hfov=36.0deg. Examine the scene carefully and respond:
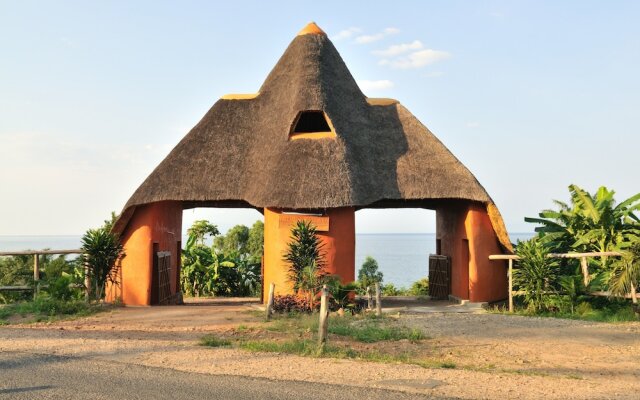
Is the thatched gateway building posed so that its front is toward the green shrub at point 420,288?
no

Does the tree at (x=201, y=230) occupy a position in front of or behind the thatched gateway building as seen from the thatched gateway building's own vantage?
behind

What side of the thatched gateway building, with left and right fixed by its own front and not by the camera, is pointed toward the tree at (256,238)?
back

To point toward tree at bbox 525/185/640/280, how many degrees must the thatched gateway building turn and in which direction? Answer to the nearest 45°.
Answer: approximately 90° to its left

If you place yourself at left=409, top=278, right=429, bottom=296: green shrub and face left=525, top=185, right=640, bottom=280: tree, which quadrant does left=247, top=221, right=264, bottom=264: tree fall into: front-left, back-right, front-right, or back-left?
back-right

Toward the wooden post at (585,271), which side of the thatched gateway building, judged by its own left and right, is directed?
left

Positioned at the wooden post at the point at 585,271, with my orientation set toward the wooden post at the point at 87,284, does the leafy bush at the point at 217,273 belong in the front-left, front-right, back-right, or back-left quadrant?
front-right

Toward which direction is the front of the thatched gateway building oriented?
toward the camera

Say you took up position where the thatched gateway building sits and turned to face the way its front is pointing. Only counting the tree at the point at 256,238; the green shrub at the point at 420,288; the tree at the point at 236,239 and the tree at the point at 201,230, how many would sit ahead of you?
0

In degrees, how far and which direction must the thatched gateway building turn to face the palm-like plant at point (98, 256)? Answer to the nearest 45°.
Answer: approximately 90° to its right

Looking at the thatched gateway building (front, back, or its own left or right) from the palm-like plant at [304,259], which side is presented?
front

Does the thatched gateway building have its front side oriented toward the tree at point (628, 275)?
no

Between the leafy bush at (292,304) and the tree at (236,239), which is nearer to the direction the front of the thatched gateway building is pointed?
the leafy bush

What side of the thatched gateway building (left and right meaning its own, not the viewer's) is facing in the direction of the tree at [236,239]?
back

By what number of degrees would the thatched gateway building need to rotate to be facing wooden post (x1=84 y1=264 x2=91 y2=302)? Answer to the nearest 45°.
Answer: approximately 90° to its right
